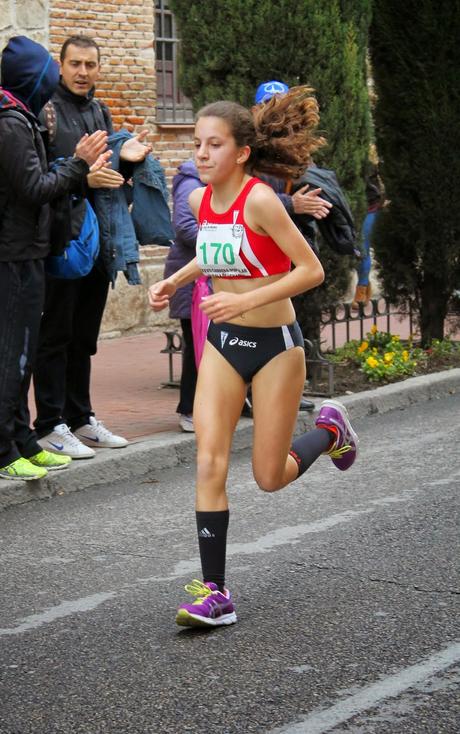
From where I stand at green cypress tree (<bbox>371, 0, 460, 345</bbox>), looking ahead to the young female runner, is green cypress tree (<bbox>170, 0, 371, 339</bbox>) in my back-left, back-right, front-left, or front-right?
front-right

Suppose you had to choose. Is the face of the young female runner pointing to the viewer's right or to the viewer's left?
to the viewer's left

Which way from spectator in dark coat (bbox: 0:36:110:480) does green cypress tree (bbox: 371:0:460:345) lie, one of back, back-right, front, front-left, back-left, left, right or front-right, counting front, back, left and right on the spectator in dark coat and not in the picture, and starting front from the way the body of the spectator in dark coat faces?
front-left

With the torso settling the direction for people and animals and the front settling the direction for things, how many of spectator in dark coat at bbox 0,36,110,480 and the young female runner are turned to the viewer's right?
1

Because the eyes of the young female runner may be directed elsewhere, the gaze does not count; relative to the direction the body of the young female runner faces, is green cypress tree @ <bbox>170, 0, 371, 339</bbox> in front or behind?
behind

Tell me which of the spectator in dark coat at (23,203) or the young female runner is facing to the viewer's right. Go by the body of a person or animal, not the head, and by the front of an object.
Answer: the spectator in dark coat

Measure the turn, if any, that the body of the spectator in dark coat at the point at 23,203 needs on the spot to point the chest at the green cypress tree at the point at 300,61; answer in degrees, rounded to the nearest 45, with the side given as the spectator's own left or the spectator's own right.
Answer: approximately 45° to the spectator's own left

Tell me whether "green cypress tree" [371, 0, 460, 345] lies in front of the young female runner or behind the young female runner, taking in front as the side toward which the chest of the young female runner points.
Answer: behind

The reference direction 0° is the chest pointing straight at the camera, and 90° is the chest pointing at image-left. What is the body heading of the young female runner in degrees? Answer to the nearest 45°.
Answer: approximately 45°

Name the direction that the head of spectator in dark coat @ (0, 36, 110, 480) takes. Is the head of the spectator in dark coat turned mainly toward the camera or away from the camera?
away from the camera

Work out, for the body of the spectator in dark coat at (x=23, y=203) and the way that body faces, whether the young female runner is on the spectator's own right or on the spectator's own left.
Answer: on the spectator's own right

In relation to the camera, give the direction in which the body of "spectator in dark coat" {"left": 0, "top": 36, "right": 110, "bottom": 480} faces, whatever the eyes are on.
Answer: to the viewer's right
